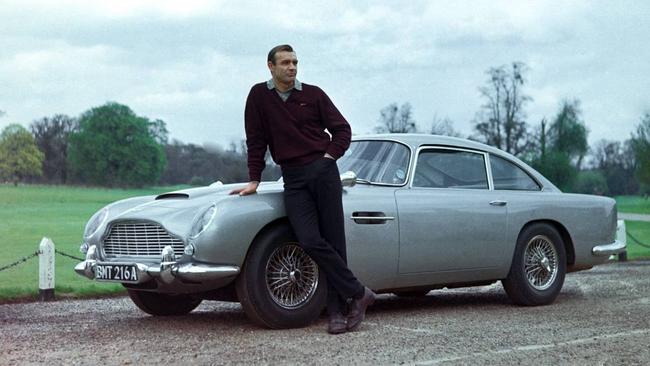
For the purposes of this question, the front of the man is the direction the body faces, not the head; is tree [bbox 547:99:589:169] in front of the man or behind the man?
behind

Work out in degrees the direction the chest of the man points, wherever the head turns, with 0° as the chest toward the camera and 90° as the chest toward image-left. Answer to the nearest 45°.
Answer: approximately 0°

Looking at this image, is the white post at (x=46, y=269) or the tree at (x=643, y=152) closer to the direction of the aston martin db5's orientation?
the white post

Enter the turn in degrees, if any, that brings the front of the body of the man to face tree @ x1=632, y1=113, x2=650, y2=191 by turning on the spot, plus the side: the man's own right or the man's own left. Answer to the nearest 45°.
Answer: approximately 135° to the man's own left

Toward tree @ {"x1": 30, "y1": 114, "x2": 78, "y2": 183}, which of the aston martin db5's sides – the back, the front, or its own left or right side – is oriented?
right

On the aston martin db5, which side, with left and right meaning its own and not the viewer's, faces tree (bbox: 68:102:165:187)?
right

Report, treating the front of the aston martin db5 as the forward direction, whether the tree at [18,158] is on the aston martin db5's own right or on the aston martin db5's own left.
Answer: on the aston martin db5's own right

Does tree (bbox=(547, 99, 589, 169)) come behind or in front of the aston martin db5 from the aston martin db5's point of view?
behind

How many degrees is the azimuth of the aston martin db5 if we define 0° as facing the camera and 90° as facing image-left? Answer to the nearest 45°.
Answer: approximately 45°
